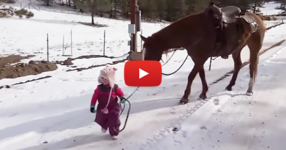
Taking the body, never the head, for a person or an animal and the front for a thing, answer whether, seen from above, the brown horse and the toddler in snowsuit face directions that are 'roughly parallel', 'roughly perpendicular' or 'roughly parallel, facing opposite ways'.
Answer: roughly parallel

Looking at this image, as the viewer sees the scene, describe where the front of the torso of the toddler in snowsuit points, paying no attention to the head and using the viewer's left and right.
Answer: facing the viewer and to the left of the viewer

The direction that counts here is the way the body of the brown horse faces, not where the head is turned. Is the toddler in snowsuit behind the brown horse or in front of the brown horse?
in front

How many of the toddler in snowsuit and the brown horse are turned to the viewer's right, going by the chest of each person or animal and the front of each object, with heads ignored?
0

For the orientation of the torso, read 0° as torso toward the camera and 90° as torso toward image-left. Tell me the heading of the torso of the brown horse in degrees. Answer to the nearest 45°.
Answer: approximately 45°

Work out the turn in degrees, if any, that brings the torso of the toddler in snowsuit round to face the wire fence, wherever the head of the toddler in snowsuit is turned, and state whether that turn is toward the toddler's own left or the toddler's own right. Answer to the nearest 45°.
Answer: approximately 135° to the toddler's own right

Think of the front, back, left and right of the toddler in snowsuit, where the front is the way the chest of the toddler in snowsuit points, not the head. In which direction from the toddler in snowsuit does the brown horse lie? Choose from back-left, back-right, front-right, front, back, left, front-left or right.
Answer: back
